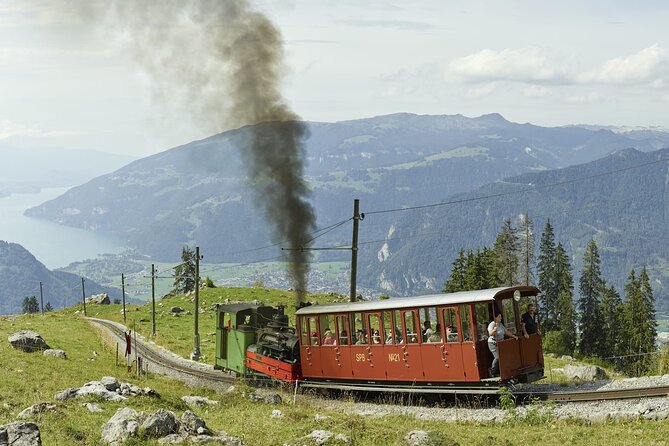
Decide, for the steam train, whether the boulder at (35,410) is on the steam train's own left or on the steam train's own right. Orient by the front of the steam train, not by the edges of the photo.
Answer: on the steam train's own right

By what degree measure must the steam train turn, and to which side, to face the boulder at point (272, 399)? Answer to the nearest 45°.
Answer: approximately 135° to its right

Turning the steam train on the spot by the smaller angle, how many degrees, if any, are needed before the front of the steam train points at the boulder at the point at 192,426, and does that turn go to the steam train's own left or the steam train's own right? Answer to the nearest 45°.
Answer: approximately 90° to the steam train's own right

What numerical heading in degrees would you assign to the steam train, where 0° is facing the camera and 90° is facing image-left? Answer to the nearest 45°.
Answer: approximately 315°

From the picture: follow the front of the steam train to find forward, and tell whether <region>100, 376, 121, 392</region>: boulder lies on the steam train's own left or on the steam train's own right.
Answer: on the steam train's own right

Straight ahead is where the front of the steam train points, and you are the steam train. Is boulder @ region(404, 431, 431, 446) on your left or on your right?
on your right

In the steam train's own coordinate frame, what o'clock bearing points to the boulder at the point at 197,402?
The boulder is roughly at 4 o'clock from the steam train.

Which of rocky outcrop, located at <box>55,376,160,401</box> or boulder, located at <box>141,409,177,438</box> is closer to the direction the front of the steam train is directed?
the boulder

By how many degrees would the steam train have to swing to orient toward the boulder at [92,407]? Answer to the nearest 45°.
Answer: approximately 90° to its right

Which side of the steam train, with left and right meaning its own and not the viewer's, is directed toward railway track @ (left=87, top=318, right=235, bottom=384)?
back

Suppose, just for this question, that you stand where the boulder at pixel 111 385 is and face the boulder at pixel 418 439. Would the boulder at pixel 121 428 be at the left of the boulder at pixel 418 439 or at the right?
right
